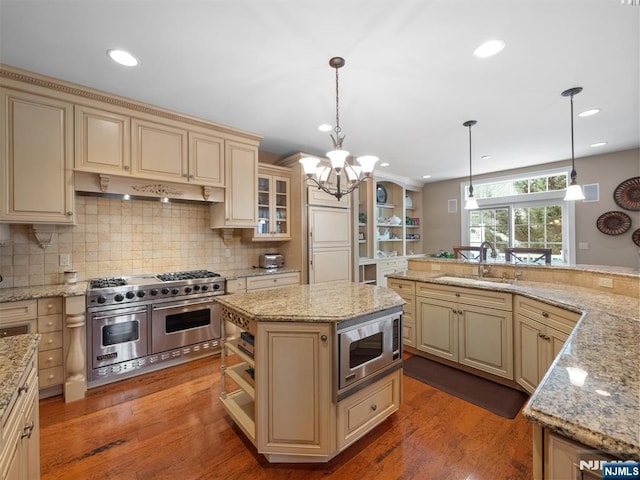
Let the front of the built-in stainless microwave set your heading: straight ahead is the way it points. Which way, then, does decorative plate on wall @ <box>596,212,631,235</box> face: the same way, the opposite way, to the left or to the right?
to the right

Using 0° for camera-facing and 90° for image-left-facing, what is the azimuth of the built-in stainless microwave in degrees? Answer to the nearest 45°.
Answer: approximately 315°

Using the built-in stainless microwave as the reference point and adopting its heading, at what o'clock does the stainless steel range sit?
The stainless steel range is roughly at 5 o'clock from the built-in stainless microwave.

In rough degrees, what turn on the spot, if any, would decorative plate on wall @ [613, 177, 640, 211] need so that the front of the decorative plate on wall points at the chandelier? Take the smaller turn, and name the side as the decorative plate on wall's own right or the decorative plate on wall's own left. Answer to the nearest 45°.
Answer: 0° — it already faces it

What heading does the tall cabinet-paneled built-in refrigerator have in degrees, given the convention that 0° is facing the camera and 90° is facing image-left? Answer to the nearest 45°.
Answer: approximately 315°

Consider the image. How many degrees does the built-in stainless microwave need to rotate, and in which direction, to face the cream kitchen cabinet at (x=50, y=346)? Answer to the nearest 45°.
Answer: approximately 135° to its right

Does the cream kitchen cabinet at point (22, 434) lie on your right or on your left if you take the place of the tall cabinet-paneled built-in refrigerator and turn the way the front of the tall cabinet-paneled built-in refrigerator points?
on your right
